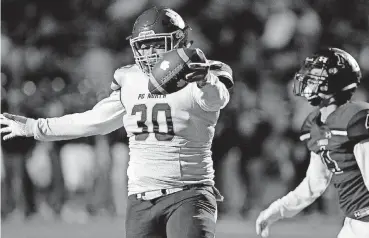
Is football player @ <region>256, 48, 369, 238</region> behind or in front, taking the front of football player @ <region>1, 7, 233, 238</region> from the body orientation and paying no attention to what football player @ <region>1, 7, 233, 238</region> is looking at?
behind

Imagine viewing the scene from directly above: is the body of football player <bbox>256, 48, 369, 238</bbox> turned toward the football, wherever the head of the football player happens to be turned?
yes

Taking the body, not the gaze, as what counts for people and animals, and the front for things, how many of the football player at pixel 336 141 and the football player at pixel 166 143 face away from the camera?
0

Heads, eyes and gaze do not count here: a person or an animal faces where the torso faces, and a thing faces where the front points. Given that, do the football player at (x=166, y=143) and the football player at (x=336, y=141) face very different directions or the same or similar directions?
same or similar directions

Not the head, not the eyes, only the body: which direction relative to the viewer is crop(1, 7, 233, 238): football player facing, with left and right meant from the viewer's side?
facing the viewer and to the left of the viewer

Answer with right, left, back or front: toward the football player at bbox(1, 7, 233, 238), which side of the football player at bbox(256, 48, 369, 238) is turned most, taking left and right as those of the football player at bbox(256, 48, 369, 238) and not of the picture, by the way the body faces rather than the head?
front
